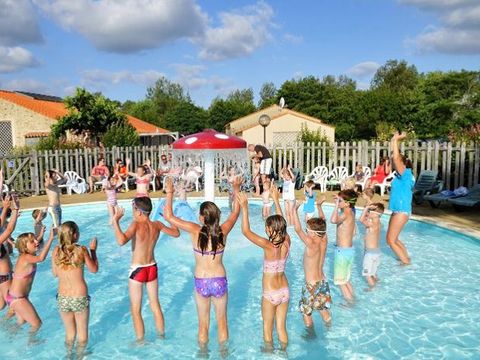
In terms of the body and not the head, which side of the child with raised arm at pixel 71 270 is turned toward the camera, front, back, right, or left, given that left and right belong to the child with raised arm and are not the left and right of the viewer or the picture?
back

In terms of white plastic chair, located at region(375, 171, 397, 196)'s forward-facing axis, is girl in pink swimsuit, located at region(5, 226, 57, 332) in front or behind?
in front

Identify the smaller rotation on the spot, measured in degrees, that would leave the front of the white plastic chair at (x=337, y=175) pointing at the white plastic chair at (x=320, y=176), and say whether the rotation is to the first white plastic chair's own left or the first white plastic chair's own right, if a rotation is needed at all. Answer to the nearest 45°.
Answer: approximately 45° to the first white plastic chair's own right

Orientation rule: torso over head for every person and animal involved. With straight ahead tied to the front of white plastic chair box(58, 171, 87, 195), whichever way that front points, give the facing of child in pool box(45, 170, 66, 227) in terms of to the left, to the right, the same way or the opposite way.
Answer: the same way

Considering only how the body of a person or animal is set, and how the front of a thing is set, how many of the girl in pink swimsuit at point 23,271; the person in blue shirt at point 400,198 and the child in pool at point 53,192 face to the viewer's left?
1

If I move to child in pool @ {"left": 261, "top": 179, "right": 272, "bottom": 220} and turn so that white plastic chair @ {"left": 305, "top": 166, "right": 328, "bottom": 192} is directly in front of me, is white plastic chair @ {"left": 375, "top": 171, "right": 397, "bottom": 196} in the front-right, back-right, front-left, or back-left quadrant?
front-right

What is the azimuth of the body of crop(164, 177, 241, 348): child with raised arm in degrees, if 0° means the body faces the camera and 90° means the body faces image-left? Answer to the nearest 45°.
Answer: approximately 180°

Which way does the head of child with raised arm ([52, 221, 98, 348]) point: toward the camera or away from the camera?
away from the camera

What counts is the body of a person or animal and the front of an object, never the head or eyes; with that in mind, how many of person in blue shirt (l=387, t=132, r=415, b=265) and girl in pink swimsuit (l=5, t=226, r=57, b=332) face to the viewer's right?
1

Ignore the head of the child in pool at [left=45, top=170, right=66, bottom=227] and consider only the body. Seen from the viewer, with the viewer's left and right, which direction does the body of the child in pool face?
facing the viewer and to the right of the viewer

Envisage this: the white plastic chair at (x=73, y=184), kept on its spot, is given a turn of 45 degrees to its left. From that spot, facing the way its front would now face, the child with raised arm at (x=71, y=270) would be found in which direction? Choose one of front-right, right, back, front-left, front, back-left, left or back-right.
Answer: right

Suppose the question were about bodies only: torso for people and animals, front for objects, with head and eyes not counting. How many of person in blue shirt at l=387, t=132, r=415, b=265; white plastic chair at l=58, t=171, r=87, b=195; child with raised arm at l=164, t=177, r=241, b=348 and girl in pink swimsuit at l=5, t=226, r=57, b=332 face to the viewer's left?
1

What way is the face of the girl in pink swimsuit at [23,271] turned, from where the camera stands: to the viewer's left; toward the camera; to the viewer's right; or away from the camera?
to the viewer's right

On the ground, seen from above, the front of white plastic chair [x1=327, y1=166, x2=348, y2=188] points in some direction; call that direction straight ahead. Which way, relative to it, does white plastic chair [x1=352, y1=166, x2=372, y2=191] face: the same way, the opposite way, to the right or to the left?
the same way

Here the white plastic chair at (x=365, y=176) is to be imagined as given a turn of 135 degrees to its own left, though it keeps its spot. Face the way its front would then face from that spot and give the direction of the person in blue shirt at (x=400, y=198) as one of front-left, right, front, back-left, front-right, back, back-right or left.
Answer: right

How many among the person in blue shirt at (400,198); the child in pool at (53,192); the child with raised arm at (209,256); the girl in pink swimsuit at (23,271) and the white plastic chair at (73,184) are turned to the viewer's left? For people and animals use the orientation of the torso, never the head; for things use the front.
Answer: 1

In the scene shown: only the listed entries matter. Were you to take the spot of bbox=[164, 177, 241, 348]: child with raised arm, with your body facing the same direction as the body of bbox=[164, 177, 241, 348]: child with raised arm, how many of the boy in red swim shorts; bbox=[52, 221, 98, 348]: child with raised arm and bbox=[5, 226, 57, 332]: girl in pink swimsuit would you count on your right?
0

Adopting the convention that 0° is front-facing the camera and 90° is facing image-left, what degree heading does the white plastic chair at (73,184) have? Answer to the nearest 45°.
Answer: approximately 315°
